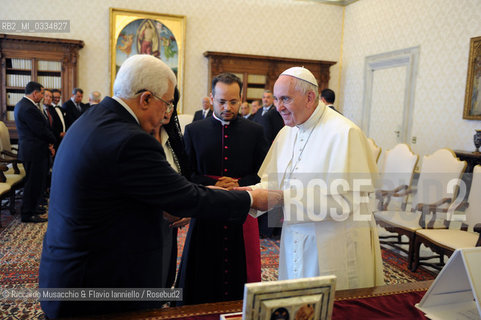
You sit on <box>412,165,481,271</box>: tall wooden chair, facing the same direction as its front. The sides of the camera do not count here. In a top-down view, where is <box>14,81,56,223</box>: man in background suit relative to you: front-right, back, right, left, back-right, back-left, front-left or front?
front-right

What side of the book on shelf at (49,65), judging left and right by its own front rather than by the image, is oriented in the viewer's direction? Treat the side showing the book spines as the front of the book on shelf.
front

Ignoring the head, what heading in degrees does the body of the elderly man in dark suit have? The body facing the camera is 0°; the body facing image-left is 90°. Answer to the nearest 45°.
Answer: approximately 225°

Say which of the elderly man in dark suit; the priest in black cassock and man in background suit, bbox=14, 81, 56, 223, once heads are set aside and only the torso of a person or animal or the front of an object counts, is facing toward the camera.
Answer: the priest in black cassock

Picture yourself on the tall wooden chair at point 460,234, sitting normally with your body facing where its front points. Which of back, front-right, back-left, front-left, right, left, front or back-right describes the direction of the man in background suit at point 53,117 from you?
front-right

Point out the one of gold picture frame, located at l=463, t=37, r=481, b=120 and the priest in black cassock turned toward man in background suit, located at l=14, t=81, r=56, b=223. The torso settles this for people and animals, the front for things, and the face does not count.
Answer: the gold picture frame

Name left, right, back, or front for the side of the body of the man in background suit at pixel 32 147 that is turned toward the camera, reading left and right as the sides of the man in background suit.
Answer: right

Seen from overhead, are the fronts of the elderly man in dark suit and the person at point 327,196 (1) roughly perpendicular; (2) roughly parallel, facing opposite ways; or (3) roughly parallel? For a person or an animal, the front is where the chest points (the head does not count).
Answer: roughly parallel, facing opposite ways

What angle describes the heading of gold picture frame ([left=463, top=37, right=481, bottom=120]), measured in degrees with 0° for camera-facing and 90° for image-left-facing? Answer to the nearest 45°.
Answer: approximately 45°

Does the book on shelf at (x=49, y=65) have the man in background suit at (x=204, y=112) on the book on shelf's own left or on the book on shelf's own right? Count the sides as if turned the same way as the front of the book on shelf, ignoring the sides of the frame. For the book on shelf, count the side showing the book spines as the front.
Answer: on the book on shelf's own left

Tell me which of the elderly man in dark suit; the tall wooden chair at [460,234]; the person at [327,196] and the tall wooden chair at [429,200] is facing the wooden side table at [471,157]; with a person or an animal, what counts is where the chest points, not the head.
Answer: the elderly man in dark suit

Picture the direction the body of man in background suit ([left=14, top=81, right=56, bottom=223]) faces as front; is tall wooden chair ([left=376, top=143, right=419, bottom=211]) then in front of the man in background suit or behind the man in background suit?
in front

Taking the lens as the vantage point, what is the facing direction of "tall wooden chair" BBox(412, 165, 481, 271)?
facing the viewer and to the left of the viewer

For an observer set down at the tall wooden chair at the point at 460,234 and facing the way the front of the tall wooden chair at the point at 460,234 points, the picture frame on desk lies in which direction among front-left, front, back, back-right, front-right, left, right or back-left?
front-left

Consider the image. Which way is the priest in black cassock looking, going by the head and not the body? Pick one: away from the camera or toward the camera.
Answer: toward the camera

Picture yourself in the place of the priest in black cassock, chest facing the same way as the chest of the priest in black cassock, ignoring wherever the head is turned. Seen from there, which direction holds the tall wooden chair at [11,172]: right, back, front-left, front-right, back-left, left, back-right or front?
back-right

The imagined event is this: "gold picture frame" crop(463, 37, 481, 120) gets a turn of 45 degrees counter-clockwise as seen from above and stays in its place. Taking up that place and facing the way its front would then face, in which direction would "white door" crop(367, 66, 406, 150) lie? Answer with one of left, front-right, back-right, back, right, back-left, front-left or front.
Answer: back-right
